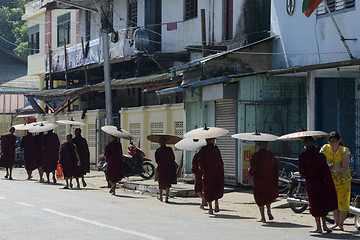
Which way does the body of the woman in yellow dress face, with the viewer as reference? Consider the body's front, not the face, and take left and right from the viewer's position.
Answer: facing the viewer and to the left of the viewer

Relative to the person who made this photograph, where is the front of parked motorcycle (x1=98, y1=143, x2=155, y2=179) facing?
facing to the right of the viewer

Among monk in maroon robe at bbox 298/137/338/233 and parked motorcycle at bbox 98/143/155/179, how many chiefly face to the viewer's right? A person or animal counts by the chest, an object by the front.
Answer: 1

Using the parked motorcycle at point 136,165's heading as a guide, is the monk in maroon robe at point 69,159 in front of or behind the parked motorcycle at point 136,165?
behind

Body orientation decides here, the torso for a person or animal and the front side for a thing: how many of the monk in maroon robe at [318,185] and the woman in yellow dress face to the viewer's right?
0

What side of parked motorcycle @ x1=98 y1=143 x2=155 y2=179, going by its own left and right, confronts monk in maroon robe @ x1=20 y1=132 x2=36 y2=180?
back

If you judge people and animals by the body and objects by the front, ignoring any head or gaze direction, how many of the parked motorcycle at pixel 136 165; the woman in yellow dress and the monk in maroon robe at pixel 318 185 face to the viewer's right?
1
